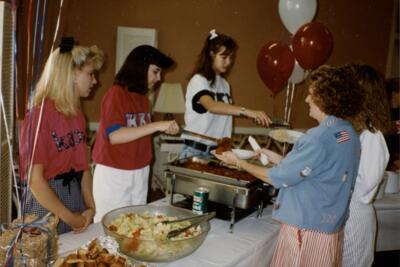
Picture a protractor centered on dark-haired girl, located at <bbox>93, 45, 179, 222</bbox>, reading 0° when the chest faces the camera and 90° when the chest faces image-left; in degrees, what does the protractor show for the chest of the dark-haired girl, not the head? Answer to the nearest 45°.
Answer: approximately 315°

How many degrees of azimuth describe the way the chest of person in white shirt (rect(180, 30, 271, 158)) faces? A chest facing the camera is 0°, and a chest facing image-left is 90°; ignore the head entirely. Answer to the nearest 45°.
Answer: approximately 315°

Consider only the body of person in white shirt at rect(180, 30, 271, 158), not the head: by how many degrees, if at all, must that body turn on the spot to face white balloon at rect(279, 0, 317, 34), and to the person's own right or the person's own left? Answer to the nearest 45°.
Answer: approximately 90° to the person's own left

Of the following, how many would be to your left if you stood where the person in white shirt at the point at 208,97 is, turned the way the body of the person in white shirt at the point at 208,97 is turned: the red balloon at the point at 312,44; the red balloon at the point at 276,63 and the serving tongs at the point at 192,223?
2

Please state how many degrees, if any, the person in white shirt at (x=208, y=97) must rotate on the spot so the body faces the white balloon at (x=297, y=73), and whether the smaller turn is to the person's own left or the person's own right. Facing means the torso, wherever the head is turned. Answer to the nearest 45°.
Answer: approximately 90° to the person's own left

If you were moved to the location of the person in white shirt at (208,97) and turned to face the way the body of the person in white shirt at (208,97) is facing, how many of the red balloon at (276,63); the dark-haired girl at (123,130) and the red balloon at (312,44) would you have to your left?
2

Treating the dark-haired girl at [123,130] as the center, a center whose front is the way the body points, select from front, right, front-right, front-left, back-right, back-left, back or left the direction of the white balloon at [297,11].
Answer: left

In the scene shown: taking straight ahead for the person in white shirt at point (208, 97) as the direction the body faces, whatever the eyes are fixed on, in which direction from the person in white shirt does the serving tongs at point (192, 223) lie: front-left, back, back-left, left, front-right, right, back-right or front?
front-right

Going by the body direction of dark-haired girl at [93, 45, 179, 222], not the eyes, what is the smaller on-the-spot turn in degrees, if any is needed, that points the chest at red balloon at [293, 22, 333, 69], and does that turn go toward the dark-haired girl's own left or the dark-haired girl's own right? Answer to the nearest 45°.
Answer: approximately 90° to the dark-haired girl's own left

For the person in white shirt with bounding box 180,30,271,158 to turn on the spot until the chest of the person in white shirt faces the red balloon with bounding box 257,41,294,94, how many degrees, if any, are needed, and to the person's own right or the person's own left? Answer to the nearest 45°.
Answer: approximately 90° to the person's own left

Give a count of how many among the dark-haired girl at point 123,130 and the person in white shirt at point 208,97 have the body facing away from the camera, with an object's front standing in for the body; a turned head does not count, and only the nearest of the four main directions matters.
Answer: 0

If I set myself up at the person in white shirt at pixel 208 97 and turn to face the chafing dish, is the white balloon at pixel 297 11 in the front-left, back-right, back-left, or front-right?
back-left

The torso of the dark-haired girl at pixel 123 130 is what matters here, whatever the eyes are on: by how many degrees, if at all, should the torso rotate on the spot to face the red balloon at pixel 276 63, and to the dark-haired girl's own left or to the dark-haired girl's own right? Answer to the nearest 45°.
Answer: approximately 90° to the dark-haired girl's own left

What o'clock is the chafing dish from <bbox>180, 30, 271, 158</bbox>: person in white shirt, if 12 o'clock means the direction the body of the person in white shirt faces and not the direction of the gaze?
The chafing dish is roughly at 1 o'clock from the person in white shirt.
